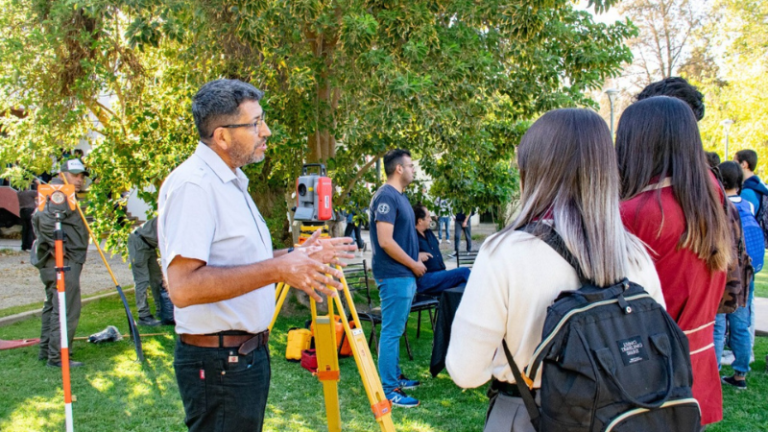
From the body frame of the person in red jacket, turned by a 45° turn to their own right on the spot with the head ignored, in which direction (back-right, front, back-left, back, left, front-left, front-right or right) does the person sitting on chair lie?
front-left

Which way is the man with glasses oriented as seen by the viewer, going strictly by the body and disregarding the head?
to the viewer's right

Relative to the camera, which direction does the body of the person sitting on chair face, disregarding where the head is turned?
to the viewer's right

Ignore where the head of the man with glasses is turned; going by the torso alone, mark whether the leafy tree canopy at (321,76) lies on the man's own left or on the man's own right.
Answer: on the man's own left

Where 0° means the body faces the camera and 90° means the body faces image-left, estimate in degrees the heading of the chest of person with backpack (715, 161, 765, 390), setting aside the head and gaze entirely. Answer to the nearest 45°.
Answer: approximately 135°

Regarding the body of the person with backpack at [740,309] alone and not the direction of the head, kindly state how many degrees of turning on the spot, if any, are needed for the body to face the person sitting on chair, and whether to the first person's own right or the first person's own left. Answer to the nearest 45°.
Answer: approximately 45° to the first person's own left

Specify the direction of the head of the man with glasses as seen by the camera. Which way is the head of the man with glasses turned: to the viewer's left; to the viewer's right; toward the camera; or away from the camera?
to the viewer's right

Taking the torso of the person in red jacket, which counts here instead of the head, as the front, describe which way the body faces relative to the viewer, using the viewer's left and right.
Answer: facing away from the viewer and to the left of the viewer
